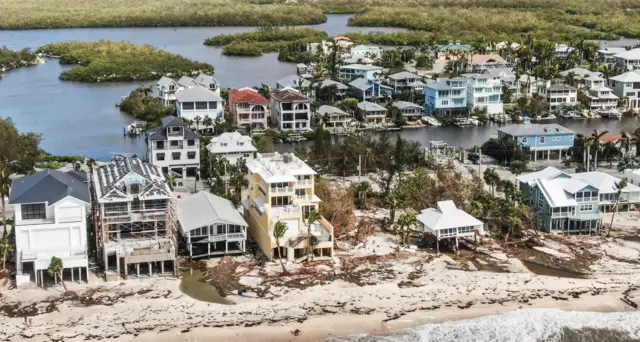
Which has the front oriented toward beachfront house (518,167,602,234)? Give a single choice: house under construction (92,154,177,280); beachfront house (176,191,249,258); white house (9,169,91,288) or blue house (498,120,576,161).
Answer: the blue house

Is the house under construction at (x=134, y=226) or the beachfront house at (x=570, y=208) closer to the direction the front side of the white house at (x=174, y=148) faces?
the house under construction

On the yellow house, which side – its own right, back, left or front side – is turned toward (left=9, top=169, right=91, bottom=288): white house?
right

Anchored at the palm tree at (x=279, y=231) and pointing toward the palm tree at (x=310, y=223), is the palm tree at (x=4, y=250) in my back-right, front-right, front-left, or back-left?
back-left

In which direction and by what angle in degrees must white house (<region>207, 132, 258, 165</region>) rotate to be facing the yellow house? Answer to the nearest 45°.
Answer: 0° — it already faces it

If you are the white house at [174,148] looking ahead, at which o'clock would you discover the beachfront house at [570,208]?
The beachfront house is roughly at 10 o'clock from the white house.

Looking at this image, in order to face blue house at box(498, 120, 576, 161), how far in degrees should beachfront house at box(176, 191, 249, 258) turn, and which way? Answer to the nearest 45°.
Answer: approximately 135° to its left

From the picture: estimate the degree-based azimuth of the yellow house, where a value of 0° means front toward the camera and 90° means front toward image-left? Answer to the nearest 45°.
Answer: approximately 0°

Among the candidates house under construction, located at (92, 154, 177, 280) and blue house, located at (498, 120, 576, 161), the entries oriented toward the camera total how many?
2

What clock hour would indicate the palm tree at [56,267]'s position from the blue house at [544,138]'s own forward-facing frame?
The palm tree is roughly at 1 o'clock from the blue house.

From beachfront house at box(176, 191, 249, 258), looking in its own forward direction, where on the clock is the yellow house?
The yellow house is roughly at 9 o'clock from the beachfront house.

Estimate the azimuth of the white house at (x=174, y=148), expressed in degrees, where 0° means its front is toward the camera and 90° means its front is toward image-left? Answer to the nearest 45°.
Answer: approximately 0°

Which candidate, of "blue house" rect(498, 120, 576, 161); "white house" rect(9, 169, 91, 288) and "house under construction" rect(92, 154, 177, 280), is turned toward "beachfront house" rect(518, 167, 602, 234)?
the blue house

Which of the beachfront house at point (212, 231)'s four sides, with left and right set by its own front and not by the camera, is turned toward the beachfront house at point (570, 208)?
left

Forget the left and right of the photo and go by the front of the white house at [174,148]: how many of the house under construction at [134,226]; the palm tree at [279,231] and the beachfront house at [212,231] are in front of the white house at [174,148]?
3
